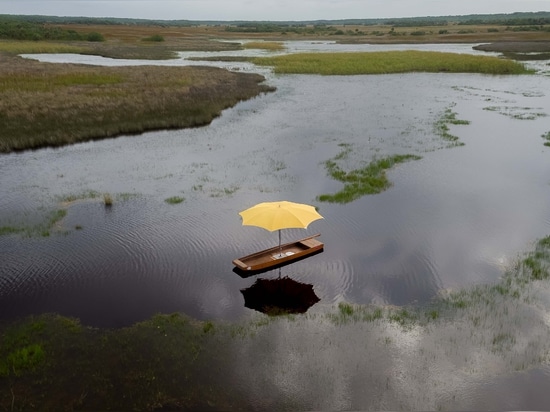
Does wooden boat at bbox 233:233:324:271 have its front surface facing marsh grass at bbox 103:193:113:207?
no
